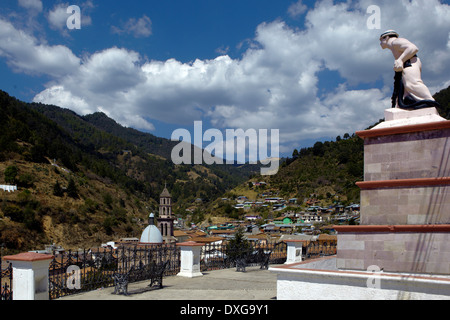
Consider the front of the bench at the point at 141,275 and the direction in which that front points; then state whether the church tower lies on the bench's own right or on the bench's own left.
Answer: on the bench's own right

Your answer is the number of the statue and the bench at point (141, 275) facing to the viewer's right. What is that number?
0

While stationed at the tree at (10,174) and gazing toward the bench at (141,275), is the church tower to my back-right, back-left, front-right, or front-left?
front-left

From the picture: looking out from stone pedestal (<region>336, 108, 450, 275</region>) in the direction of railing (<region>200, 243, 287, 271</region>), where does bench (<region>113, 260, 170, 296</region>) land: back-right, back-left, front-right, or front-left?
front-left

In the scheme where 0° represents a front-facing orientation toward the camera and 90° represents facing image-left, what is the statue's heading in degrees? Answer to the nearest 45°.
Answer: approximately 90°

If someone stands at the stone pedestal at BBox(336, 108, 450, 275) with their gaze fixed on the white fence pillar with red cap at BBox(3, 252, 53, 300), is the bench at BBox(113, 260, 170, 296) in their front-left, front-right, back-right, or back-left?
front-right

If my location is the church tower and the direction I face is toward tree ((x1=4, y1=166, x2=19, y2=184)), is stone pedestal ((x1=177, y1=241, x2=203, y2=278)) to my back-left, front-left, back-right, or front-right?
back-left

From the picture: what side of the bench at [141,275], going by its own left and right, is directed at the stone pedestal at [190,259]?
right

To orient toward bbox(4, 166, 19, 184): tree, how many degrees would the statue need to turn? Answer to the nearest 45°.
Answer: approximately 45° to its right

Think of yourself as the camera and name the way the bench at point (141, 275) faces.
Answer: facing away from the viewer and to the left of the viewer
